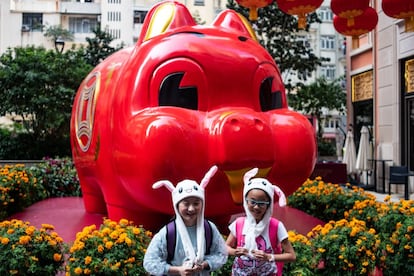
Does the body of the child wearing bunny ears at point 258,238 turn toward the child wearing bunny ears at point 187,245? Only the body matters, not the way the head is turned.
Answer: no

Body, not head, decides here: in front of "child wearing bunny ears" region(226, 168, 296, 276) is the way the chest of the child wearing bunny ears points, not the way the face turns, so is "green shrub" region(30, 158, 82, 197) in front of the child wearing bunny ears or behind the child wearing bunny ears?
behind

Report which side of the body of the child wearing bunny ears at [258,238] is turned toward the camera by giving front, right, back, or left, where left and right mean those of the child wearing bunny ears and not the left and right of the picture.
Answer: front

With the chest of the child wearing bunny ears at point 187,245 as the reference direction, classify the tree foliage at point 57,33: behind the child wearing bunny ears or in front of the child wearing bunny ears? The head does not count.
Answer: behind

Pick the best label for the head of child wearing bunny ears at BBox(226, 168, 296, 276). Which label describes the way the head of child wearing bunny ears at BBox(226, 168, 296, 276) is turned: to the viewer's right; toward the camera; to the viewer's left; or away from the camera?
toward the camera

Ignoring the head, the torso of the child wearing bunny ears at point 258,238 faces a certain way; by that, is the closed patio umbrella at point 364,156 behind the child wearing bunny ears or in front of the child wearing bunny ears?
behind

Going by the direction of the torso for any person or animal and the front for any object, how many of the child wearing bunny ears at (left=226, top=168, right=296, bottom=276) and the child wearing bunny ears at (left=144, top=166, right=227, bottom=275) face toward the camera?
2

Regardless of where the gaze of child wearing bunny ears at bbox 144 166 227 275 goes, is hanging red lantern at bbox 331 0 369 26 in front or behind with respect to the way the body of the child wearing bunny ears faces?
behind

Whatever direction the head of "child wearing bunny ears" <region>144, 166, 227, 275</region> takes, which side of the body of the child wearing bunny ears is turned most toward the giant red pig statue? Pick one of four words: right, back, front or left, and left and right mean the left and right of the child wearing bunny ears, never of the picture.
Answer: back

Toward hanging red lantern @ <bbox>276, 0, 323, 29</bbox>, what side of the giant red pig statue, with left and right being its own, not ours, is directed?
left

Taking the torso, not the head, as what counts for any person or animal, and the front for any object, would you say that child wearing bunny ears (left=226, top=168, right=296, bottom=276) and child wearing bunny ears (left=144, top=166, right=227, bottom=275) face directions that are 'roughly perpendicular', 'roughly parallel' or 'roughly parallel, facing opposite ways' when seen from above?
roughly parallel

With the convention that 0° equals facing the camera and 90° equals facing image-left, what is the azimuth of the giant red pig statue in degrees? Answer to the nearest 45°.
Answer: approximately 315°

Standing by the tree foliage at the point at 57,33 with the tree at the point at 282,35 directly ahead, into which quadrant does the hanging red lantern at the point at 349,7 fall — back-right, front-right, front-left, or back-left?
front-right

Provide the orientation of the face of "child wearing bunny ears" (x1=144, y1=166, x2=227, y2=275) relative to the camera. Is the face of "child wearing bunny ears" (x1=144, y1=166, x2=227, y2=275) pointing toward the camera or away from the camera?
toward the camera
